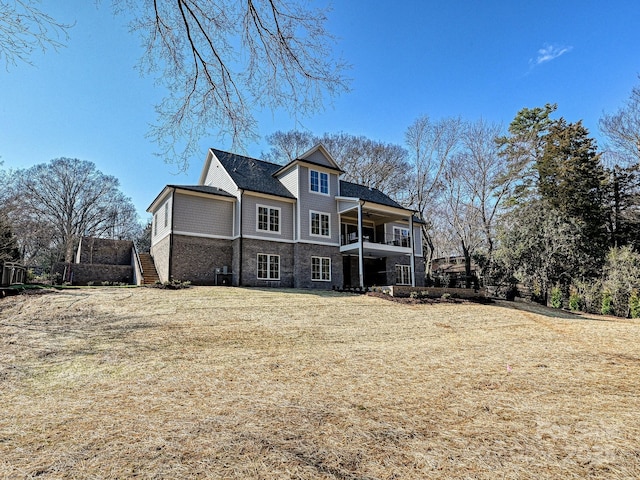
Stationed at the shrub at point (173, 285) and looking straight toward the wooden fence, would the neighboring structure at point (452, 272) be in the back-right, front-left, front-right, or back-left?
back-right

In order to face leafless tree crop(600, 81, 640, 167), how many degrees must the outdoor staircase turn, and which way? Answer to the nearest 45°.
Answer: approximately 90° to its left

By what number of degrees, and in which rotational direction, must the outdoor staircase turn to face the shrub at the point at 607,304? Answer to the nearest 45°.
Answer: approximately 45° to its left
